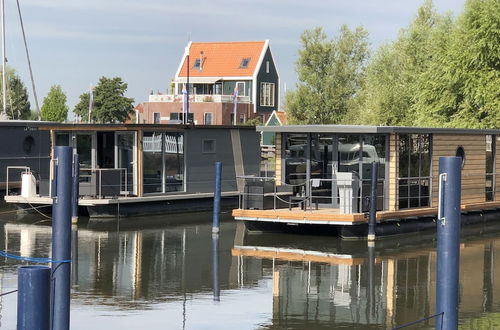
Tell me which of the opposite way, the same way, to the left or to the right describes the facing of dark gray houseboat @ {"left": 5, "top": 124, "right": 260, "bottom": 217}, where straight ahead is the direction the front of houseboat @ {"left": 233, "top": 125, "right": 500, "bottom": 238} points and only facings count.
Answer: the same way

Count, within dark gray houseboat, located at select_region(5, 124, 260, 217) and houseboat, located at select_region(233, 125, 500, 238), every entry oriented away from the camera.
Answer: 0

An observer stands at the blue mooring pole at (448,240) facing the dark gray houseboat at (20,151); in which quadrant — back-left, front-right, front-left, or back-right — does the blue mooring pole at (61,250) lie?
front-left

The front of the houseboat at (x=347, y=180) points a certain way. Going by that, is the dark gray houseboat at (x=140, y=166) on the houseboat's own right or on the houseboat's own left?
on the houseboat's own right

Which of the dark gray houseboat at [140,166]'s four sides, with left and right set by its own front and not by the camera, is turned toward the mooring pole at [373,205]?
left

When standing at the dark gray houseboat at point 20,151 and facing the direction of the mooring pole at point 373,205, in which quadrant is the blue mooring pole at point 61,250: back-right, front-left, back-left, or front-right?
front-right

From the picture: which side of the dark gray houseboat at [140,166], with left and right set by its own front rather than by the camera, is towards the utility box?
left

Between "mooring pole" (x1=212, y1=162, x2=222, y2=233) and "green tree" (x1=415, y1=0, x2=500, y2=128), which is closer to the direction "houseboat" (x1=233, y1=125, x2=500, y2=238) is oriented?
the mooring pole

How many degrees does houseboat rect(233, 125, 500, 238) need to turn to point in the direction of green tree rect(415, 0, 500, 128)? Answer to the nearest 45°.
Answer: approximately 135° to its right

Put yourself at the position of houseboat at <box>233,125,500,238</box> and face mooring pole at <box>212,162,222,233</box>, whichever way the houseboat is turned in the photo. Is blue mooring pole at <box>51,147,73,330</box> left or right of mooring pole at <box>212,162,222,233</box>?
left

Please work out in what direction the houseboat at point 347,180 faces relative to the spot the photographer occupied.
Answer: facing the viewer and to the left of the viewer
